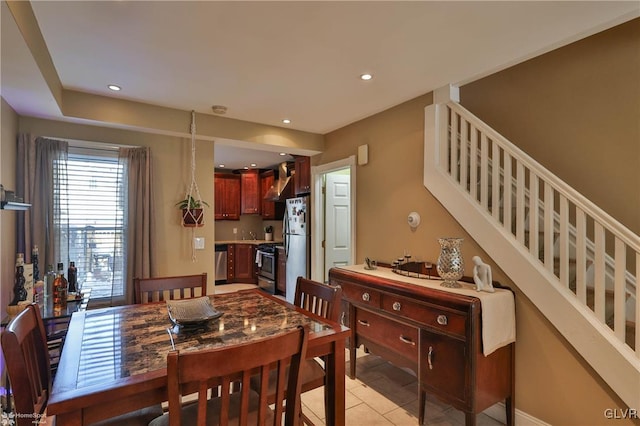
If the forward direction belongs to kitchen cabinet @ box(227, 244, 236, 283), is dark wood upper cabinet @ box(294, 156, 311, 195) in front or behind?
in front

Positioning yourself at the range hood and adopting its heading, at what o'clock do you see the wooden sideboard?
The wooden sideboard is roughly at 10 o'clock from the range hood.

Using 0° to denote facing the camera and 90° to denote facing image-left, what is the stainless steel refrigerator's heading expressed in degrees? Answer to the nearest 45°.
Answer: approximately 45°

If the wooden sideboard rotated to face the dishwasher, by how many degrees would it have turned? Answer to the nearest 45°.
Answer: approximately 90° to its right

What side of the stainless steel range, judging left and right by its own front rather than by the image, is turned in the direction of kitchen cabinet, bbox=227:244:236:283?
right

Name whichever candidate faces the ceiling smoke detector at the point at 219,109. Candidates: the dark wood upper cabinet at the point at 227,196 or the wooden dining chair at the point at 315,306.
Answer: the dark wood upper cabinet

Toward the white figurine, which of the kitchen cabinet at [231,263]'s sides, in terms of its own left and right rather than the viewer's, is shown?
front

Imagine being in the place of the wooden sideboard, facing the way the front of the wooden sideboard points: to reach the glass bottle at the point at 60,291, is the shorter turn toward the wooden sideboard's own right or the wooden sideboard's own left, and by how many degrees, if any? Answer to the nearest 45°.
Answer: approximately 45° to the wooden sideboard's own right

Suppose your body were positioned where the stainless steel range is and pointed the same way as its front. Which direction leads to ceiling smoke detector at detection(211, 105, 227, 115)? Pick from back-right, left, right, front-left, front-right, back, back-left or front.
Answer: front-left

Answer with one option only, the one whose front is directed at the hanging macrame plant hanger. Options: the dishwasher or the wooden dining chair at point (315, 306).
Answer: the dishwasher

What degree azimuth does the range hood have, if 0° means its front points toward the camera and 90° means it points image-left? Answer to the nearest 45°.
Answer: approximately 45°

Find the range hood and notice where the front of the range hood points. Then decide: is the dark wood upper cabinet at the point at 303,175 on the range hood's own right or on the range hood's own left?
on the range hood's own left
